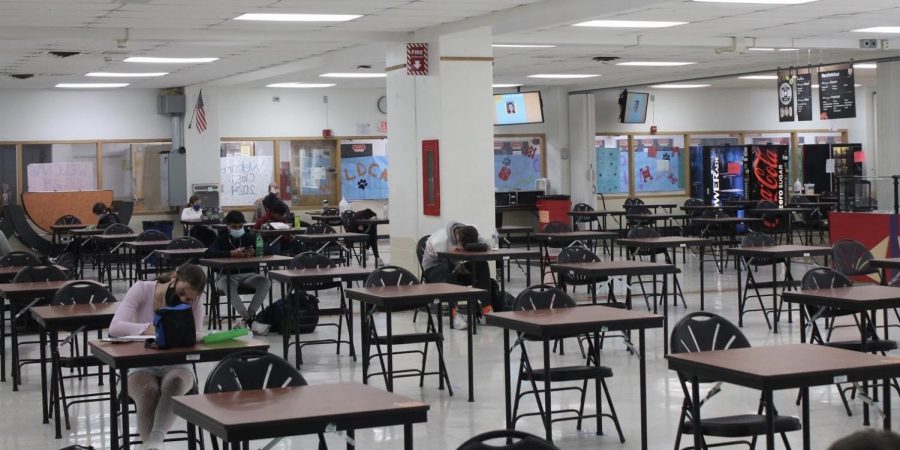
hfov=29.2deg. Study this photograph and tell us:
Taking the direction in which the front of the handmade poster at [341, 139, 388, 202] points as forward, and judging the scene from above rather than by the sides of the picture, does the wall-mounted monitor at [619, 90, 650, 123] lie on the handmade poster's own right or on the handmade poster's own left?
on the handmade poster's own left

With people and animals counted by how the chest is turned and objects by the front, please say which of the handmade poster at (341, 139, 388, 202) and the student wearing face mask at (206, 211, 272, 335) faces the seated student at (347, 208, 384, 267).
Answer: the handmade poster

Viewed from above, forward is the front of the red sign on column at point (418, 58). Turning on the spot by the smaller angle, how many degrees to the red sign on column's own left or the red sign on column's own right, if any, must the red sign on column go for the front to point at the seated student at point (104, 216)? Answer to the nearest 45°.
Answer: approximately 135° to the red sign on column's own right

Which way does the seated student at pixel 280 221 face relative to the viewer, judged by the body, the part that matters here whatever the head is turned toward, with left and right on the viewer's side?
facing the viewer and to the left of the viewer

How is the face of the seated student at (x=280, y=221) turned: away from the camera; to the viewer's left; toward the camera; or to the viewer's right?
toward the camera

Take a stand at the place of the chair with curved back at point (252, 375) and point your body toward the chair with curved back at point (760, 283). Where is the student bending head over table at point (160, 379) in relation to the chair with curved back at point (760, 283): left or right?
left

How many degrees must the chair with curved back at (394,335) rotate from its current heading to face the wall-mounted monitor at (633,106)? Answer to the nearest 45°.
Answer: approximately 135° to its left

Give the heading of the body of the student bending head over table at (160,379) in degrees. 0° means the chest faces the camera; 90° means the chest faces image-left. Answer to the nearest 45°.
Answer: approximately 0°

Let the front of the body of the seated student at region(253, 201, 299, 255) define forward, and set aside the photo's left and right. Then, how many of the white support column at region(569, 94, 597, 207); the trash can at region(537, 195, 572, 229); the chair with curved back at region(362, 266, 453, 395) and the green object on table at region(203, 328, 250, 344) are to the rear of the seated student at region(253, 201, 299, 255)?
2

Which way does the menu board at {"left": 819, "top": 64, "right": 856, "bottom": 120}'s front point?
toward the camera

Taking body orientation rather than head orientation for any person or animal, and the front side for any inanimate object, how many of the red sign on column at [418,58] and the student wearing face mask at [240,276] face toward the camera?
2
